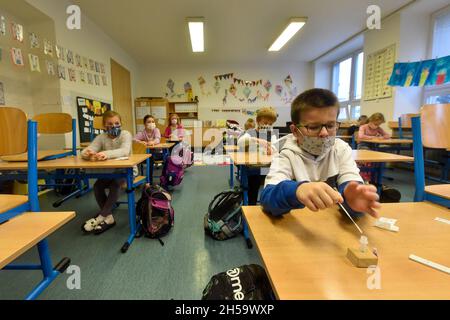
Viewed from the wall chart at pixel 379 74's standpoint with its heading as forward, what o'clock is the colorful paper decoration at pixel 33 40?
The colorful paper decoration is roughly at 12 o'clock from the wall chart.

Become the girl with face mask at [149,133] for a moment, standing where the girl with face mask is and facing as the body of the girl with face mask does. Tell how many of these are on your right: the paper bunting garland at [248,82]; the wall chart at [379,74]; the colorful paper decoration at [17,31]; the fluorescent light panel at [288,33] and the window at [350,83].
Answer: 1

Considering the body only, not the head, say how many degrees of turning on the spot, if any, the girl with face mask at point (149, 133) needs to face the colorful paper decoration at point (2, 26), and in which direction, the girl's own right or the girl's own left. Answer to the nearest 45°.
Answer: approximately 90° to the girl's own right

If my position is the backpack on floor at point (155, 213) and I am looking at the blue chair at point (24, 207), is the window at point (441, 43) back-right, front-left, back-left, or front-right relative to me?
back-left

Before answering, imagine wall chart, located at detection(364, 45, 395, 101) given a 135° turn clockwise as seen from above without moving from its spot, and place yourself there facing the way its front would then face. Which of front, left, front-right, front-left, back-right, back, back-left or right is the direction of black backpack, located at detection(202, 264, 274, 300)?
back

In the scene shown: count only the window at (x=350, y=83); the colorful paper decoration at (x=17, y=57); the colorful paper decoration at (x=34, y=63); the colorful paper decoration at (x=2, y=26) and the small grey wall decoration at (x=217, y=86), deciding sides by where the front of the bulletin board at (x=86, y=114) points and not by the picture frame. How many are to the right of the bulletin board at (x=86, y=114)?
3

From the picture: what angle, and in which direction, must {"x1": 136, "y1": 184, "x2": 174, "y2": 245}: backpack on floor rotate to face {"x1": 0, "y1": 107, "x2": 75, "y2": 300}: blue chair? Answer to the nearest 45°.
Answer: approximately 90° to its right

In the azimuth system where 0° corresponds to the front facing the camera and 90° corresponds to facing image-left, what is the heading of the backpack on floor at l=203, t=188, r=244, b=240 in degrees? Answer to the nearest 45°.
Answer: approximately 45°

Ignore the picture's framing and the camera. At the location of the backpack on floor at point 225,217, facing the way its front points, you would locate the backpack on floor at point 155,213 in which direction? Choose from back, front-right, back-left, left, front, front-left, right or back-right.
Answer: front-right

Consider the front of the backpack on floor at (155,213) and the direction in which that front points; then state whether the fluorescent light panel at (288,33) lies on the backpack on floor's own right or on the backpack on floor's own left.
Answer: on the backpack on floor's own left

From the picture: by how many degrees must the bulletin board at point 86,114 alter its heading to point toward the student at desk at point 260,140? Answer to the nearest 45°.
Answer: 0° — it already faces them

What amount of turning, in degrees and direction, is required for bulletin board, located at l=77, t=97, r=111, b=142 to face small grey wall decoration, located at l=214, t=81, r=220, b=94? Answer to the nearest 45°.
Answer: approximately 90° to its left

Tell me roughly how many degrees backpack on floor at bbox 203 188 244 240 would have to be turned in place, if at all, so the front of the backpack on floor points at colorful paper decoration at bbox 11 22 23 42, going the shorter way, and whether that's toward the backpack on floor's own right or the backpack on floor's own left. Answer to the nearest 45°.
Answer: approximately 90° to the backpack on floor's own right

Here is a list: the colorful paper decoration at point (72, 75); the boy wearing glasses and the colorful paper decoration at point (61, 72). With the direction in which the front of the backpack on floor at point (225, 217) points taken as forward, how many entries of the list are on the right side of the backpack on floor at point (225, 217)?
2

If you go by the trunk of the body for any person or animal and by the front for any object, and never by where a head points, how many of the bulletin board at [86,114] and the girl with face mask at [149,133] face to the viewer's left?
0

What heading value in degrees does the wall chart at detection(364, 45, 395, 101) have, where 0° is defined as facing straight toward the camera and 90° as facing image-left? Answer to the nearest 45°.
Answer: approximately 45°

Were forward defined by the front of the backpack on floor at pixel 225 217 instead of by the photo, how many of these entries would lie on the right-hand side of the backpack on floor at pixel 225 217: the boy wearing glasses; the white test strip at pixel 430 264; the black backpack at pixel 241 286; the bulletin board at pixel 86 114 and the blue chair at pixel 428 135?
1

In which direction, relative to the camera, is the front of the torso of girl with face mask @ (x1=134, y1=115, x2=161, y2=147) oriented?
toward the camera
